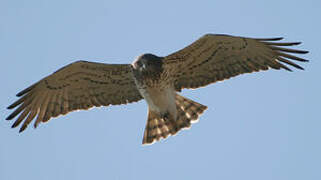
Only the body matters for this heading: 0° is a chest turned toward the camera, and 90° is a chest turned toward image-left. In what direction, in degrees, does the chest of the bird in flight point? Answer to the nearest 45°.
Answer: approximately 0°
